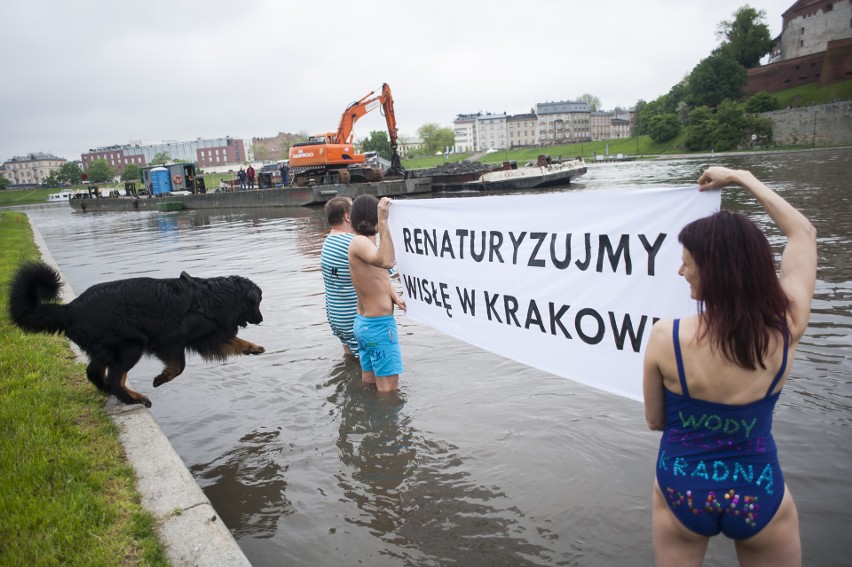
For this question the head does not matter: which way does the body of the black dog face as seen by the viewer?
to the viewer's right

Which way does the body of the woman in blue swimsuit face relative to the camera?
away from the camera

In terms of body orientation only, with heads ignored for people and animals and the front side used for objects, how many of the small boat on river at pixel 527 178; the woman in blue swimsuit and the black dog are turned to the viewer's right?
2

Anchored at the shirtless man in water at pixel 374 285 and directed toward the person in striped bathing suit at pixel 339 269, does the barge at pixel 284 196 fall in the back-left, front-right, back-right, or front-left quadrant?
front-right

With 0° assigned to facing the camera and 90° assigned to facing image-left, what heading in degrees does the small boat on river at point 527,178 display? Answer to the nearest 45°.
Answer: approximately 270°

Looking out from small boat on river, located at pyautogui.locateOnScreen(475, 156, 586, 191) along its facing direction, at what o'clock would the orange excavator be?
The orange excavator is roughly at 6 o'clock from the small boat on river.

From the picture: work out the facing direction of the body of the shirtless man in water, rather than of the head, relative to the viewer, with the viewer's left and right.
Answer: facing away from the viewer and to the right of the viewer

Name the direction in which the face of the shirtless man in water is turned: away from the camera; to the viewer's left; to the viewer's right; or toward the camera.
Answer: away from the camera

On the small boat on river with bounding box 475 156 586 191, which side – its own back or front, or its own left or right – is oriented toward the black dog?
right

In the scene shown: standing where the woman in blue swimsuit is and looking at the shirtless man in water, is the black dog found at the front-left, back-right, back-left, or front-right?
front-left

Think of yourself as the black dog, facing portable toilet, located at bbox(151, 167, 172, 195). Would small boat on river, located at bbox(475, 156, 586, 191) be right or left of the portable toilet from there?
right

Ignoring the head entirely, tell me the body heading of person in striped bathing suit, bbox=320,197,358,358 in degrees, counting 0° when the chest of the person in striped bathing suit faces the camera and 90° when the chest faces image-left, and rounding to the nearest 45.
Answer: approximately 225°

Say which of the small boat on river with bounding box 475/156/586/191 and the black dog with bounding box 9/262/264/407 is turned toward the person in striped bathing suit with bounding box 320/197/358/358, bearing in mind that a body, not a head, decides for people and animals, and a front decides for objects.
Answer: the black dog

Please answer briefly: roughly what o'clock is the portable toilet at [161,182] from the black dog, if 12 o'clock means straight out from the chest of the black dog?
The portable toilet is roughly at 9 o'clock from the black dog.

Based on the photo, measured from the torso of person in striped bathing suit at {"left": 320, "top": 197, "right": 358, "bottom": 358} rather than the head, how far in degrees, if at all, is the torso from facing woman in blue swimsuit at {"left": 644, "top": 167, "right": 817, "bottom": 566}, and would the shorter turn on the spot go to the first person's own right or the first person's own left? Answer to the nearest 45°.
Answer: approximately 135° to the first person's own right
